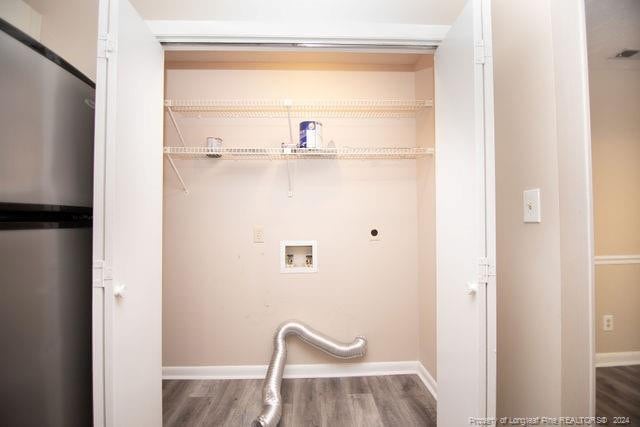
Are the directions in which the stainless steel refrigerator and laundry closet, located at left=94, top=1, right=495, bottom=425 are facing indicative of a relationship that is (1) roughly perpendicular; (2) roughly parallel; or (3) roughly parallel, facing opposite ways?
roughly perpendicular

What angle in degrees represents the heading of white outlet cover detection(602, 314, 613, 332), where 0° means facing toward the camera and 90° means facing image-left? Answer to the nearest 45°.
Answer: approximately 0°

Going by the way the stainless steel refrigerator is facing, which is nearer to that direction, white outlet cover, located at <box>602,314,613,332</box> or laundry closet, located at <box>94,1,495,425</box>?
the white outlet cover

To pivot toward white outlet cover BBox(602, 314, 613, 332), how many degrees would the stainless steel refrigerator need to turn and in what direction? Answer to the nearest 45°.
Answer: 0° — it already faces it

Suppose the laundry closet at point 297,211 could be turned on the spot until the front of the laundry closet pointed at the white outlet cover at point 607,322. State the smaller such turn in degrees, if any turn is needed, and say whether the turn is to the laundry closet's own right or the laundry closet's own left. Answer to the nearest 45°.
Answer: approximately 45° to the laundry closet's own left

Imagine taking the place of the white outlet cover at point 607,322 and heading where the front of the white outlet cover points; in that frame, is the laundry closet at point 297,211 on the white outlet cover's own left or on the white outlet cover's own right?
on the white outlet cover's own right

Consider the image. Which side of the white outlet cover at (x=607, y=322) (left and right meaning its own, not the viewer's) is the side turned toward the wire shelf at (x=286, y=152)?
right

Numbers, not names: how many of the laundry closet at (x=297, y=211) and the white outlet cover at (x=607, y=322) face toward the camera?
2
